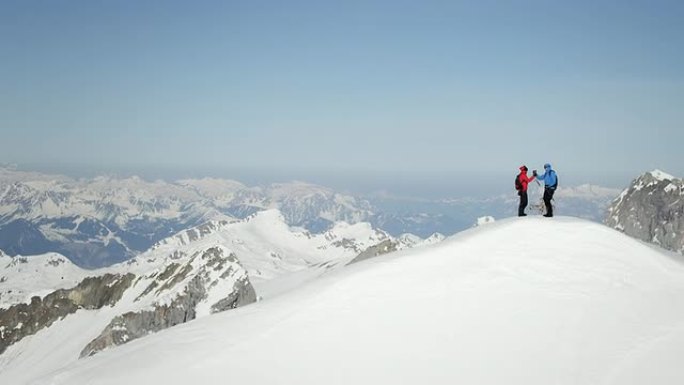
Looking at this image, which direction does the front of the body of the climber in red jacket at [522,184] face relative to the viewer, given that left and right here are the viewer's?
facing to the right of the viewer

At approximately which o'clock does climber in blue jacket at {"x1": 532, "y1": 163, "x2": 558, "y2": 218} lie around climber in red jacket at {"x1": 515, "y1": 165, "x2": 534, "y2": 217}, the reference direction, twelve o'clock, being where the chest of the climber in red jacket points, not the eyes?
The climber in blue jacket is roughly at 1 o'clock from the climber in red jacket.
